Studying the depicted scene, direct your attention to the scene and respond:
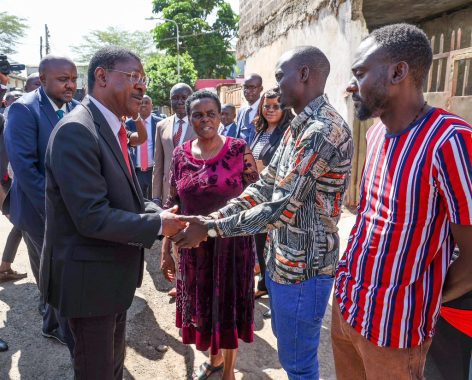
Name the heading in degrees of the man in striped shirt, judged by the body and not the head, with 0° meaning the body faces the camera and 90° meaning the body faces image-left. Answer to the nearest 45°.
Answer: approximately 45°

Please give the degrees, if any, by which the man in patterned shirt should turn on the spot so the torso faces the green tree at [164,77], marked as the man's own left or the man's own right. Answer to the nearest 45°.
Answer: approximately 90° to the man's own right

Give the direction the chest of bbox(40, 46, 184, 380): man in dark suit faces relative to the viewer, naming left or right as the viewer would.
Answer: facing to the right of the viewer

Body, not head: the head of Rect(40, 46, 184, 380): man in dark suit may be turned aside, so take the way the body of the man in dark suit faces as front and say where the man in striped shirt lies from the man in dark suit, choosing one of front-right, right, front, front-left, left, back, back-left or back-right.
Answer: front-right

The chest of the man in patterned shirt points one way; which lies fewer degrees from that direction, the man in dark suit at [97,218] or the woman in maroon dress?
the man in dark suit

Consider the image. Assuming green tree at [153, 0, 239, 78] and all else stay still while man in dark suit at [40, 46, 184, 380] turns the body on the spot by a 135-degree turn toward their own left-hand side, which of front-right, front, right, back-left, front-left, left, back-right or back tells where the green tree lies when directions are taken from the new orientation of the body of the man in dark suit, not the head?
front-right

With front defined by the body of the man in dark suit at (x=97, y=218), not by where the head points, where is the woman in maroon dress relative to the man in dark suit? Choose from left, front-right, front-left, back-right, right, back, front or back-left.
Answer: front-left

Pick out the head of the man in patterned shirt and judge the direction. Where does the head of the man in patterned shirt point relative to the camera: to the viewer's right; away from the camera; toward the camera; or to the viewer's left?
to the viewer's left

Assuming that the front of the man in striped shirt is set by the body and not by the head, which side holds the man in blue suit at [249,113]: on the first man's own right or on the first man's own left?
on the first man's own right

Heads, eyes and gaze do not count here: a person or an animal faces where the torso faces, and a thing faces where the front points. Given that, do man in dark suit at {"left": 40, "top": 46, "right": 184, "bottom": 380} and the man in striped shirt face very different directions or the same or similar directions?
very different directions

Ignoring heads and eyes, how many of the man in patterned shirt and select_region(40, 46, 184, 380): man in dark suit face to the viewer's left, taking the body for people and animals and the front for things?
1

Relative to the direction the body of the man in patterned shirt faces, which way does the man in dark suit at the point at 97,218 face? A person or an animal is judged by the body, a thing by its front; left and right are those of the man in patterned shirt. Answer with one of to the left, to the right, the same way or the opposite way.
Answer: the opposite way

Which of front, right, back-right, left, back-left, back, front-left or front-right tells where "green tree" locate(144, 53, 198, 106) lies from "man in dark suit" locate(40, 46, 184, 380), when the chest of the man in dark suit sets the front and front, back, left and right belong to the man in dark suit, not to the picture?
left

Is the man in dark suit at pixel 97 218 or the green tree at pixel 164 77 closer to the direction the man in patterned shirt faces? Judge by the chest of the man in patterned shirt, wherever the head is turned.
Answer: the man in dark suit

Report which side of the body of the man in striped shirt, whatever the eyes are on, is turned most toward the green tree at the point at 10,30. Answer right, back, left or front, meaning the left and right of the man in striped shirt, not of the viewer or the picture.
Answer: right

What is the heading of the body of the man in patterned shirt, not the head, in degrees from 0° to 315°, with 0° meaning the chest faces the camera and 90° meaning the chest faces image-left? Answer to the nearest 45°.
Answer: approximately 90°
